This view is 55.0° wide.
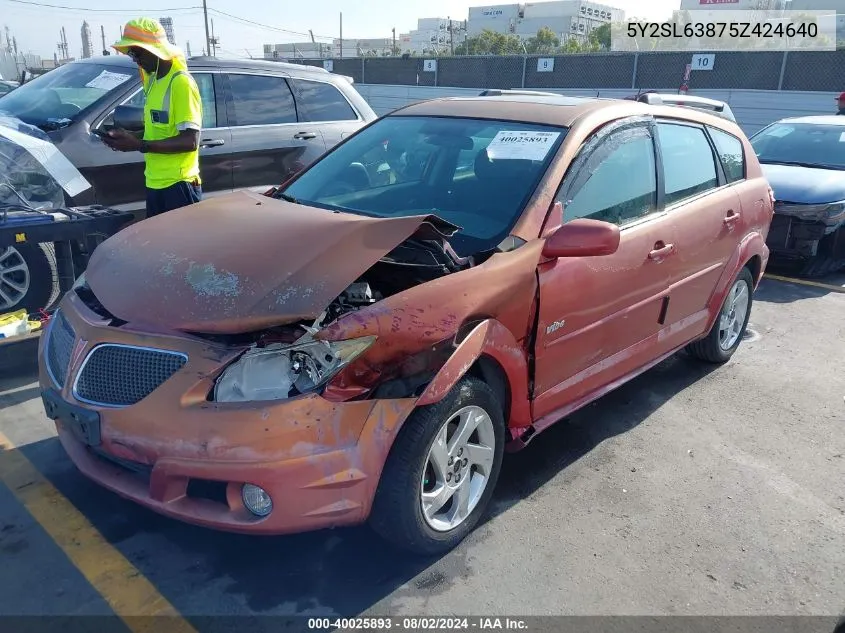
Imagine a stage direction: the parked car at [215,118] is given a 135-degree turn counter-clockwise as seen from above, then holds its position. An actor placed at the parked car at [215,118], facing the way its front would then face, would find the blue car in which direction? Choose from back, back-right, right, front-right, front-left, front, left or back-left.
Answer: front

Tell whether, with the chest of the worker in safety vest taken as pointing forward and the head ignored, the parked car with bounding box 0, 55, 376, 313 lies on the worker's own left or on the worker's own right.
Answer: on the worker's own right

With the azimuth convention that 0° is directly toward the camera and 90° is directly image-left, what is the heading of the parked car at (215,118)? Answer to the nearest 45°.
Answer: approximately 45°

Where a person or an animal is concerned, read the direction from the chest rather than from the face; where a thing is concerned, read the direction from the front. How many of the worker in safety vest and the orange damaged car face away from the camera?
0

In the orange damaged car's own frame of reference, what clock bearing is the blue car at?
The blue car is roughly at 6 o'clock from the orange damaged car.

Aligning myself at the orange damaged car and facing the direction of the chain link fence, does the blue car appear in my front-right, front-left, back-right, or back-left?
front-right

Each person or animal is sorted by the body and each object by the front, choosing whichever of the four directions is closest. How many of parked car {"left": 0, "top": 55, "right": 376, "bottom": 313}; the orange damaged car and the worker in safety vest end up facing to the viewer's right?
0

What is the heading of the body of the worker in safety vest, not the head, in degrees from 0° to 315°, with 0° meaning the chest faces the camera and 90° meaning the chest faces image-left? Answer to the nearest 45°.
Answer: approximately 90°

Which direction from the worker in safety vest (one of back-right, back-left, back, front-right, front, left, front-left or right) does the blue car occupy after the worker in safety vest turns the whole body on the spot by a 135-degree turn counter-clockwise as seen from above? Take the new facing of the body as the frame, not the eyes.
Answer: front-left

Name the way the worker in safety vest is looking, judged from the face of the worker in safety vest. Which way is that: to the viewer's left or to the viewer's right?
to the viewer's left

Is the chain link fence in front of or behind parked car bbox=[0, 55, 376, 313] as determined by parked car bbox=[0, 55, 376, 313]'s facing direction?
behind

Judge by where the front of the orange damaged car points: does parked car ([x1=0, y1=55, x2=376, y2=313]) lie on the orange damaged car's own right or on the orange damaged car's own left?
on the orange damaged car's own right

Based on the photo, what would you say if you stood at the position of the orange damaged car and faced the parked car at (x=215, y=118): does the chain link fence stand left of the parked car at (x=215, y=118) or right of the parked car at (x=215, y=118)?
right

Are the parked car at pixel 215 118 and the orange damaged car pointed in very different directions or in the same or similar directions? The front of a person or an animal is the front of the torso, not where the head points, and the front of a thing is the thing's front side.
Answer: same or similar directions

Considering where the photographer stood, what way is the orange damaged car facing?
facing the viewer and to the left of the viewer
